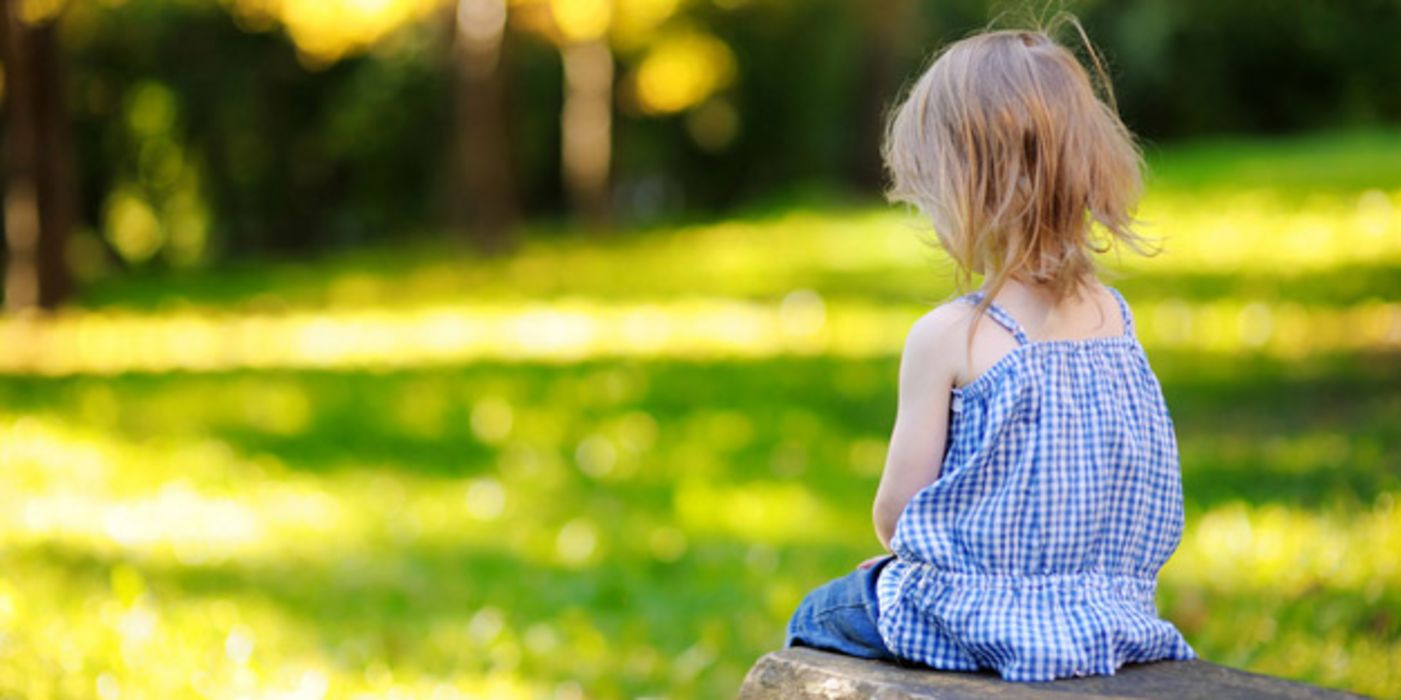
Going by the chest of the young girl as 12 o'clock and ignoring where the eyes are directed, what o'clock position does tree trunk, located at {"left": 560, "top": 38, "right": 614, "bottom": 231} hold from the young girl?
The tree trunk is roughly at 1 o'clock from the young girl.

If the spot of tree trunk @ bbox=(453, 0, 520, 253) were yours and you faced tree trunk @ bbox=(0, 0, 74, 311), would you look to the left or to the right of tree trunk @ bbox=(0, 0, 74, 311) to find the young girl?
left

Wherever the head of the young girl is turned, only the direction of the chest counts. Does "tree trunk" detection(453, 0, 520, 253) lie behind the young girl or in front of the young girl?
in front

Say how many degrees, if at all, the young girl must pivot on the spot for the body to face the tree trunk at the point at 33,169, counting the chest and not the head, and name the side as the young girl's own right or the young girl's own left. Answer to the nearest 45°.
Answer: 0° — they already face it

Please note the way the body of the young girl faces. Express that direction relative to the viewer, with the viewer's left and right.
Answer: facing away from the viewer and to the left of the viewer

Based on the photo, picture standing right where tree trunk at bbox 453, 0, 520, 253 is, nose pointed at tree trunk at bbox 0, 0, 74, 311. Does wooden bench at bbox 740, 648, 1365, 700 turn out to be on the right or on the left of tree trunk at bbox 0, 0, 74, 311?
left
